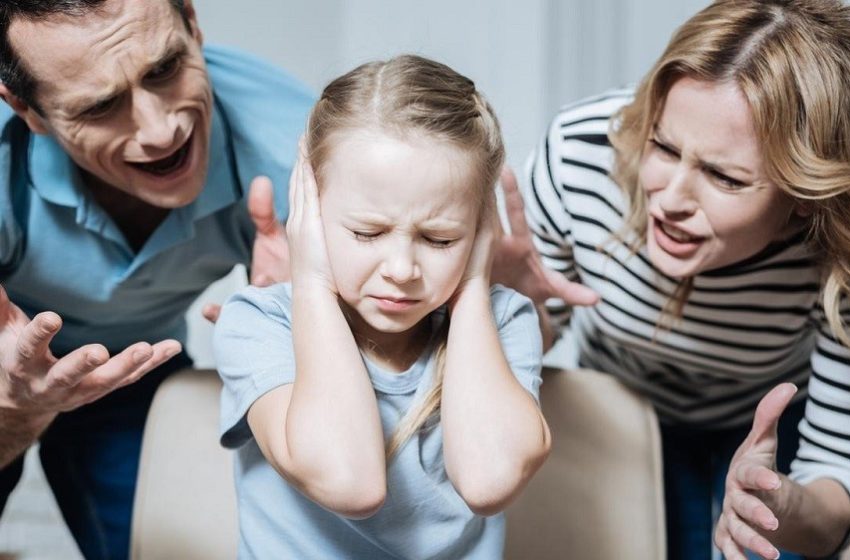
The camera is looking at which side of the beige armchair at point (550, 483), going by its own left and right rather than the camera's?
front

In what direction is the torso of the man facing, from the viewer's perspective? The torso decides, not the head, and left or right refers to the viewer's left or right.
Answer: facing the viewer and to the right of the viewer

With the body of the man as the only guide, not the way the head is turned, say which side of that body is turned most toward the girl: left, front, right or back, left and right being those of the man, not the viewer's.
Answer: front

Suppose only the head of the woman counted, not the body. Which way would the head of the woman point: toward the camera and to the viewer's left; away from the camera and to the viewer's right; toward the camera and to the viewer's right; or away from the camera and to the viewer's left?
toward the camera and to the viewer's left

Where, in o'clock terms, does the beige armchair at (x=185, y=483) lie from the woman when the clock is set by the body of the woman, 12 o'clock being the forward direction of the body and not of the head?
The beige armchair is roughly at 12 o'clock from the woman.

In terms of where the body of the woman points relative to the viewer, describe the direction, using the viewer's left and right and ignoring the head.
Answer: facing the viewer and to the left of the viewer

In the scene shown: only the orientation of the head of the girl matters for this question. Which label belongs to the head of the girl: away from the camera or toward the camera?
toward the camera

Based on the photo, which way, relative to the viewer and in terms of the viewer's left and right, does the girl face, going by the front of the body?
facing the viewer

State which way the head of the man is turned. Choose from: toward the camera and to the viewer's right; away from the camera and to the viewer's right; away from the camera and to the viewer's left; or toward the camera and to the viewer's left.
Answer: toward the camera and to the viewer's right

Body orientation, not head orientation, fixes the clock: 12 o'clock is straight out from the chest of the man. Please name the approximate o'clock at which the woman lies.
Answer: The woman is roughly at 11 o'clock from the man.

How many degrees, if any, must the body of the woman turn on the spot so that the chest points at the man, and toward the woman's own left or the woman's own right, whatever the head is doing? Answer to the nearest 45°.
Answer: approximately 45° to the woman's own right
